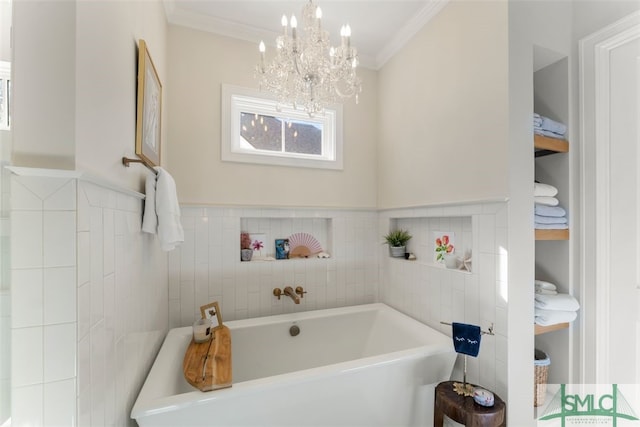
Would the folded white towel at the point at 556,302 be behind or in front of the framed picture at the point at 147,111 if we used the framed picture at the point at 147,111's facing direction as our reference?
in front

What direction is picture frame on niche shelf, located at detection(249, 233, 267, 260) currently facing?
toward the camera

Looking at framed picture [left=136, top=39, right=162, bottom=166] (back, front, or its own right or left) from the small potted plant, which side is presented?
front

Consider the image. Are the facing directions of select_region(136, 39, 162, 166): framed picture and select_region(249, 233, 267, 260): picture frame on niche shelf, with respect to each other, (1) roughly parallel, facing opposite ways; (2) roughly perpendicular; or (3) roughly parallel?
roughly perpendicular

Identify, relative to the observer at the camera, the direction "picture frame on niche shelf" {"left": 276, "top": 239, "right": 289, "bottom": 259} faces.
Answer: facing the viewer

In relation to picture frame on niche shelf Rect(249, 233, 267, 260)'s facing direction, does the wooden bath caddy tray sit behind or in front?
in front

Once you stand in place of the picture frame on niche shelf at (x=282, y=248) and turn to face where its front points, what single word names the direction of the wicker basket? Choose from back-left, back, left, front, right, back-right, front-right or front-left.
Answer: front-left

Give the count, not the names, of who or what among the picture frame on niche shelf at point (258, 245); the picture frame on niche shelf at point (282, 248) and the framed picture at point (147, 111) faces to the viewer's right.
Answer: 1

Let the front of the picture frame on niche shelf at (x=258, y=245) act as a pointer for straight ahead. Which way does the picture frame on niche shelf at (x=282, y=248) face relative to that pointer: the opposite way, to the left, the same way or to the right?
the same way

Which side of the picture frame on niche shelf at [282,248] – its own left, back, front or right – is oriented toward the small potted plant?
left

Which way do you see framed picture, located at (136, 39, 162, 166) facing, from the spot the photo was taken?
facing to the right of the viewer

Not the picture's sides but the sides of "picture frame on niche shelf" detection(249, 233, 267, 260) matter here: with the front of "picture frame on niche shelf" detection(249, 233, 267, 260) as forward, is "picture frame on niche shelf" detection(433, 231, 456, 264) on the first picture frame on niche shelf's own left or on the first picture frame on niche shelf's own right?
on the first picture frame on niche shelf's own left

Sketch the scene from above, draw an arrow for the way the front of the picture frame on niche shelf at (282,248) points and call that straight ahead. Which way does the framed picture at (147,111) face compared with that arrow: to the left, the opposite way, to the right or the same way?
to the left

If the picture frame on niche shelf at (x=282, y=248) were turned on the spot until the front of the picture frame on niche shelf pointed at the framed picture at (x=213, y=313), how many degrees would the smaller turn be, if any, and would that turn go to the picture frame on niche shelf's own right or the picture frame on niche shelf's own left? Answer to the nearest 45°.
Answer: approximately 45° to the picture frame on niche shelf's own right

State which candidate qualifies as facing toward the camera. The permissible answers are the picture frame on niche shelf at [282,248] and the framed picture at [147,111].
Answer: the picture frame on niche shelf
